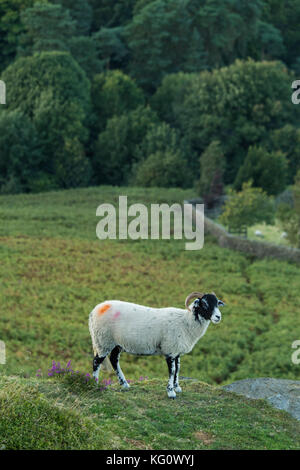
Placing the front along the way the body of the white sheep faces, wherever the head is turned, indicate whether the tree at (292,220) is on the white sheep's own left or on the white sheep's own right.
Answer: on the white sheep's own left

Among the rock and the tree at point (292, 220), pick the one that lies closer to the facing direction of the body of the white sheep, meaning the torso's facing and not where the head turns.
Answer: the rock

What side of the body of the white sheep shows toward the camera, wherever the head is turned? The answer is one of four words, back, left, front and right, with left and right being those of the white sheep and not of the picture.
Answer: right

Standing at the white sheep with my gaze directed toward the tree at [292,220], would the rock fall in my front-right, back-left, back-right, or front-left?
front-right

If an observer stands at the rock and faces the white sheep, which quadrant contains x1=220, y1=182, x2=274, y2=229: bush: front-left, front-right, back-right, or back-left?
back-right

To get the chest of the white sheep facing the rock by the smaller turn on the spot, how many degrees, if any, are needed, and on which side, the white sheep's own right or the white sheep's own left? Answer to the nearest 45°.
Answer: approximately 45° to the white sheep's own left

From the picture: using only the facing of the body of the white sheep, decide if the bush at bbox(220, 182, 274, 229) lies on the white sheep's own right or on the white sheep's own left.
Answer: on the white sheep's own left

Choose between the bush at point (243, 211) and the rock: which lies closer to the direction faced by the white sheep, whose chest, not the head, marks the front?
the rock
